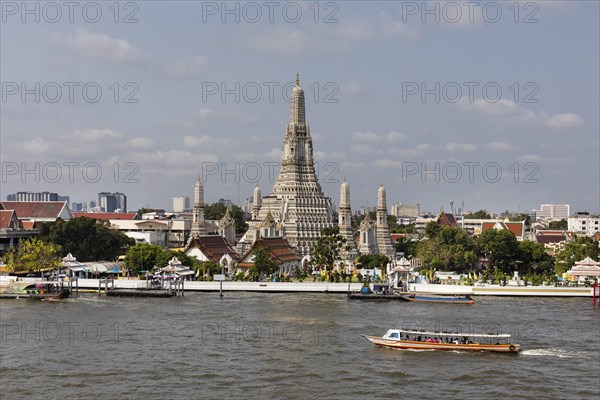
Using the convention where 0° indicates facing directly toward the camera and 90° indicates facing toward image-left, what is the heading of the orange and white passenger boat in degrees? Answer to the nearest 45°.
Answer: approximately 90°
